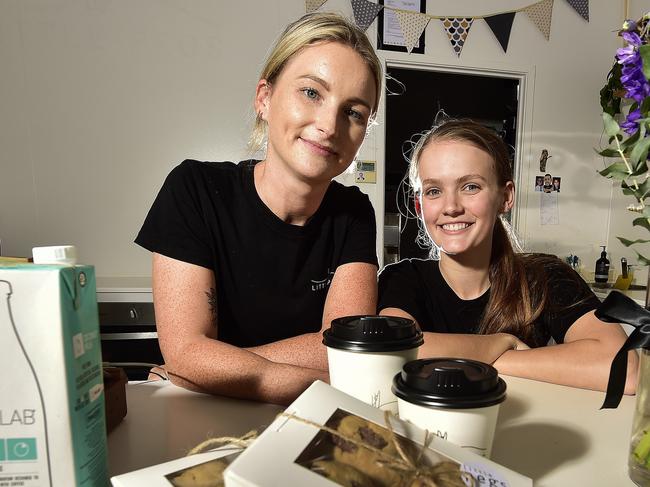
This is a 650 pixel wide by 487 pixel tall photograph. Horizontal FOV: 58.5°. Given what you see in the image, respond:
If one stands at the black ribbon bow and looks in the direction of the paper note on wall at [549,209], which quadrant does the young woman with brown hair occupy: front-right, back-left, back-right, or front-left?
front-left

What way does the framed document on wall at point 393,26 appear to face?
toward the camera

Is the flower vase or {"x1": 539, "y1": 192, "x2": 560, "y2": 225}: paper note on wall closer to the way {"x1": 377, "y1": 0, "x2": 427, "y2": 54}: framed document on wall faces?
the flower vase

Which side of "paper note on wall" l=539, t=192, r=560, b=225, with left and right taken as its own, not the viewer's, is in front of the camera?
front

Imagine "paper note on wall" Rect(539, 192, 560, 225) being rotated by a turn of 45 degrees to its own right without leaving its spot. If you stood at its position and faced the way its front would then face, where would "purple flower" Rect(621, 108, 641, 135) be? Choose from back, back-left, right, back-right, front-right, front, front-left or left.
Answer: front-left

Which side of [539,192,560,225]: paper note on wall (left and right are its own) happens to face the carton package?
front

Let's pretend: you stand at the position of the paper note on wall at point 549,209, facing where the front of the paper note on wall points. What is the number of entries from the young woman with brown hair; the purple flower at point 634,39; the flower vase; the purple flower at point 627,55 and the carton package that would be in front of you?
5

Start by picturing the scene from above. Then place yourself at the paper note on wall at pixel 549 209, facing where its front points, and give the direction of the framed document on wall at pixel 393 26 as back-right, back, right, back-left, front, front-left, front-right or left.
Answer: front-right

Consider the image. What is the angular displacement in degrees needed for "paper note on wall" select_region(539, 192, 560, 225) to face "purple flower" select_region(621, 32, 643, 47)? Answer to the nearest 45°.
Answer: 0° — it already faces it

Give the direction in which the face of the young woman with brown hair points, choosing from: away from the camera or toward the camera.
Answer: toward the camera

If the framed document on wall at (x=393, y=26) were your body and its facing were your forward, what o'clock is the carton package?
The carton package is roughly at 12 o'clock from the framed document on wall.

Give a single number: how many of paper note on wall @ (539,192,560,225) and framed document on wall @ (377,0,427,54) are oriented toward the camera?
2

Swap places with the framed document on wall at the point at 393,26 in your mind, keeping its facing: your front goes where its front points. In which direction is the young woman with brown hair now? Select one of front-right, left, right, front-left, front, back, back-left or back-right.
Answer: front

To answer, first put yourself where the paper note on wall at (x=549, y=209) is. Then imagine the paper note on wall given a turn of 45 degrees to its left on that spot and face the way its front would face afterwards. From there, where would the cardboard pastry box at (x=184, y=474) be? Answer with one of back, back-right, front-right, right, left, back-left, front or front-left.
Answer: front-right

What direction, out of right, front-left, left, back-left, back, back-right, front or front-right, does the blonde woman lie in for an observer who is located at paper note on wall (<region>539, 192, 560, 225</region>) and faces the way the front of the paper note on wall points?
front
